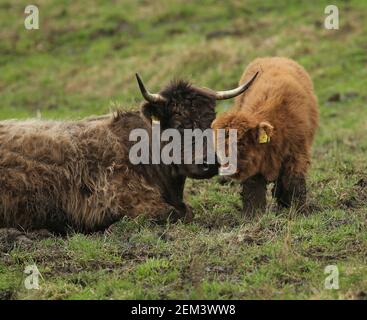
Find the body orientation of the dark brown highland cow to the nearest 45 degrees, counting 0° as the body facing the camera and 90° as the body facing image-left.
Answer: approximately 270°

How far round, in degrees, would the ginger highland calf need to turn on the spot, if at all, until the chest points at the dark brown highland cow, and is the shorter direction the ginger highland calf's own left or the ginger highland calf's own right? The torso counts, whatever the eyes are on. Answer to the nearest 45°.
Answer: approximately 45° to the ginger highland calf's own right

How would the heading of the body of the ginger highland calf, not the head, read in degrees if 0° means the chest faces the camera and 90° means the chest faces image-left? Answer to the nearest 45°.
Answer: approximately 45°

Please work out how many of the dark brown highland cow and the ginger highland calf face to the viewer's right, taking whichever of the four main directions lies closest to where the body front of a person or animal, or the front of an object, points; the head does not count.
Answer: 1

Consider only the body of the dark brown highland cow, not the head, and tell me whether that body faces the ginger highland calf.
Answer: yes
